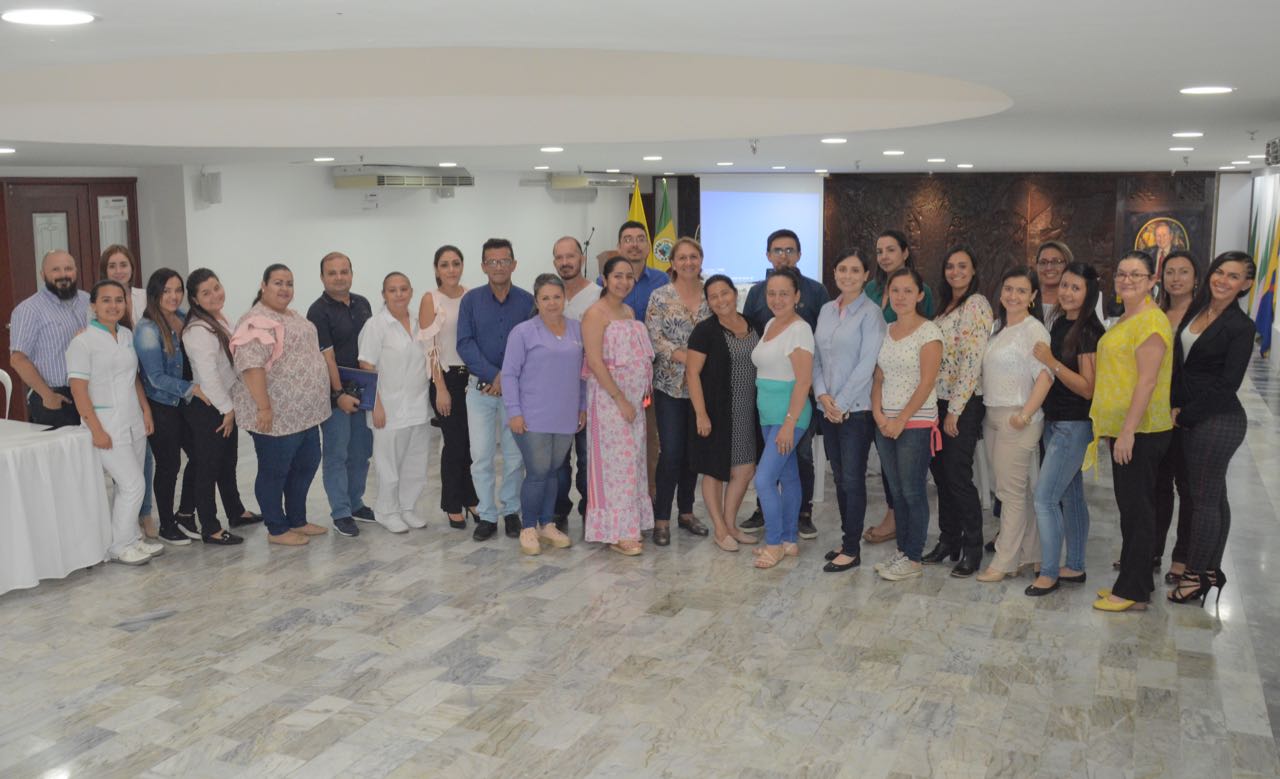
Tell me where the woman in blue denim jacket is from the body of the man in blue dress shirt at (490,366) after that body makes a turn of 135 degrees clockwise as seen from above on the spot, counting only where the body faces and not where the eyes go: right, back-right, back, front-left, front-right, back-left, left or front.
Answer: front-left

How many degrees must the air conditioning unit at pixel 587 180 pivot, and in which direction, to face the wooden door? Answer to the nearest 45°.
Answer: approximately 45° to its right

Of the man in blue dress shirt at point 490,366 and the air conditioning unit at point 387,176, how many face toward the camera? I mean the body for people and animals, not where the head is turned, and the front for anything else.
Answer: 2

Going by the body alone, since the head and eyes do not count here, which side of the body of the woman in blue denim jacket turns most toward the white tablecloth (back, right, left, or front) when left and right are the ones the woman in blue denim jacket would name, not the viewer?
right

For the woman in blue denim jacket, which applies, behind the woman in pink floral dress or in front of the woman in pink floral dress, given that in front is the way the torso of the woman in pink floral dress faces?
behind

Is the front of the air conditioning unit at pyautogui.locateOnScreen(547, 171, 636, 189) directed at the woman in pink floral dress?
yes

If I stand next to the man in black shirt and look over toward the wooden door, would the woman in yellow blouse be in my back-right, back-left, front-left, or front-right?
back-right

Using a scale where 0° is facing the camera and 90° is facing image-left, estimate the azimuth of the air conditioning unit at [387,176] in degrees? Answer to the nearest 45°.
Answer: approximately 0°

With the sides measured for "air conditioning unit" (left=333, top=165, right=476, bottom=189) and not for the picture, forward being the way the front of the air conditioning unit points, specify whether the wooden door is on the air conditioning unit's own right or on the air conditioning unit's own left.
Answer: on the air conditioning unit's own right

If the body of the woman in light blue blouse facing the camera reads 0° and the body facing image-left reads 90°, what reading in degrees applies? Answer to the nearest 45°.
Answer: approximately 45°

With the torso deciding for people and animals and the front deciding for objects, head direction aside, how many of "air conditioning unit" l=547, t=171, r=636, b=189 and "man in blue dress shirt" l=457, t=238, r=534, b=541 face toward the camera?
2
